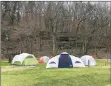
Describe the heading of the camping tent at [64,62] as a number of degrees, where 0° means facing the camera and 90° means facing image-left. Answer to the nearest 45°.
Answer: approximately 0°

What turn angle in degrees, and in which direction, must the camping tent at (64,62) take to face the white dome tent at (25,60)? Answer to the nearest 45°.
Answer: approximately 135° to its right
